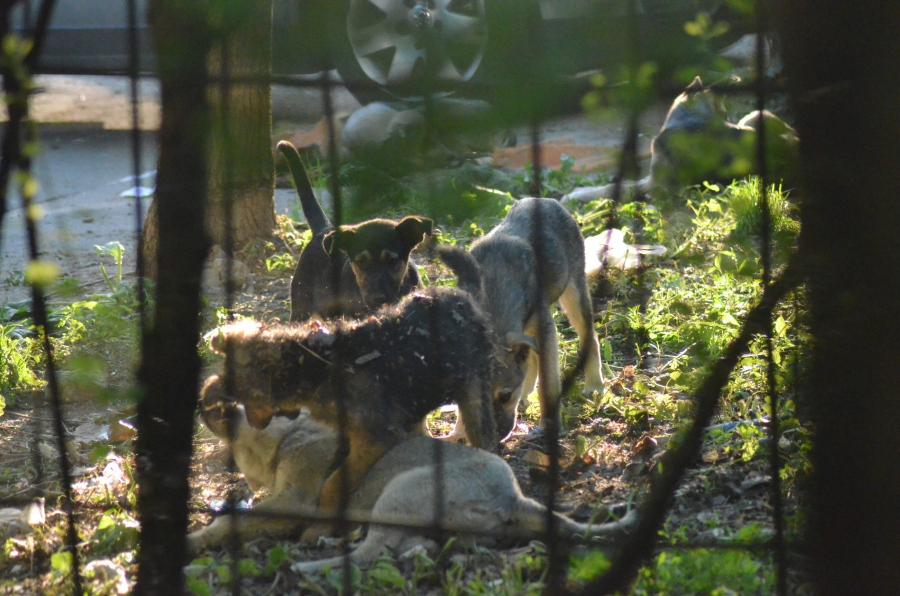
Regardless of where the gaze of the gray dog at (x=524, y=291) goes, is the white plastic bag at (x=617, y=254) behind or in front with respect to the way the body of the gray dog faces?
behind

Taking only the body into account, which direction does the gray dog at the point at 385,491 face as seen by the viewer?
to the viewer's left
